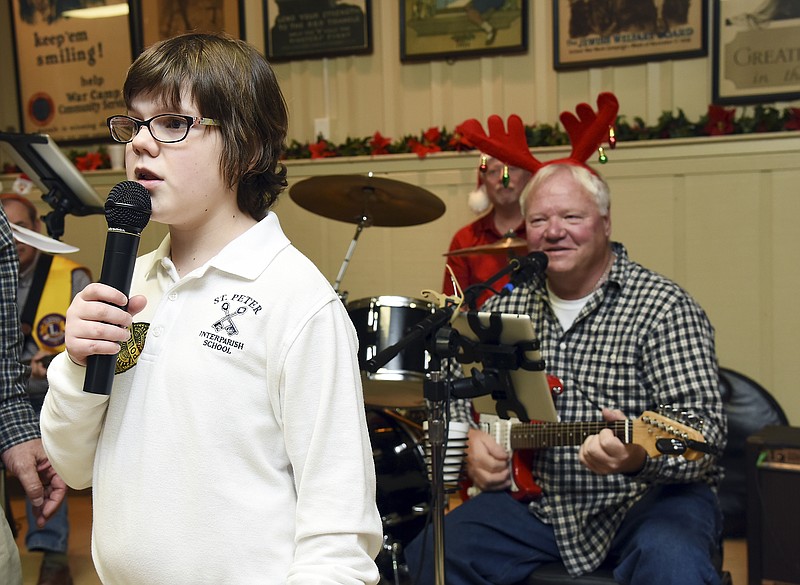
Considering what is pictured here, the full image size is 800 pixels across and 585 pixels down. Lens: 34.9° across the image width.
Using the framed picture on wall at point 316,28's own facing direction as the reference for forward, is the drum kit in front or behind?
in front

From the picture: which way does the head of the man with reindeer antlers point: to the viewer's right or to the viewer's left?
to the viewer's left

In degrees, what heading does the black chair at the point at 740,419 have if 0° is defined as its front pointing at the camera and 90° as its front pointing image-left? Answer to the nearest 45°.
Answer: approximately 45°

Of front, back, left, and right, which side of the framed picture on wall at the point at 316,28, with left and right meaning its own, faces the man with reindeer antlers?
front

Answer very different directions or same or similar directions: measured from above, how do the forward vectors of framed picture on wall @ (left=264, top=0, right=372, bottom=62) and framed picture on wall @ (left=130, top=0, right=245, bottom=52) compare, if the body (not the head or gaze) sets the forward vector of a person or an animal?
same or similar directions

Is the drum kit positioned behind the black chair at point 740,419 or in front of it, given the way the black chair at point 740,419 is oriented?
in front

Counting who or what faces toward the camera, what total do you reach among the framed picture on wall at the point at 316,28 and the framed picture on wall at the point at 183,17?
2

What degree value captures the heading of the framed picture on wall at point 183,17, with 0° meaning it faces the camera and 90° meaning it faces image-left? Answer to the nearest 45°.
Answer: approximately 0°

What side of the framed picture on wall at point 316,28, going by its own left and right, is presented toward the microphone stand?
front

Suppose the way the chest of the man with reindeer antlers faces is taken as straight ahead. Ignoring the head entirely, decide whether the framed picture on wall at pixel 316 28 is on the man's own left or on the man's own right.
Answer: on the man's own right

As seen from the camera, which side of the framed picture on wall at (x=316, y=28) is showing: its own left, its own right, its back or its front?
front
